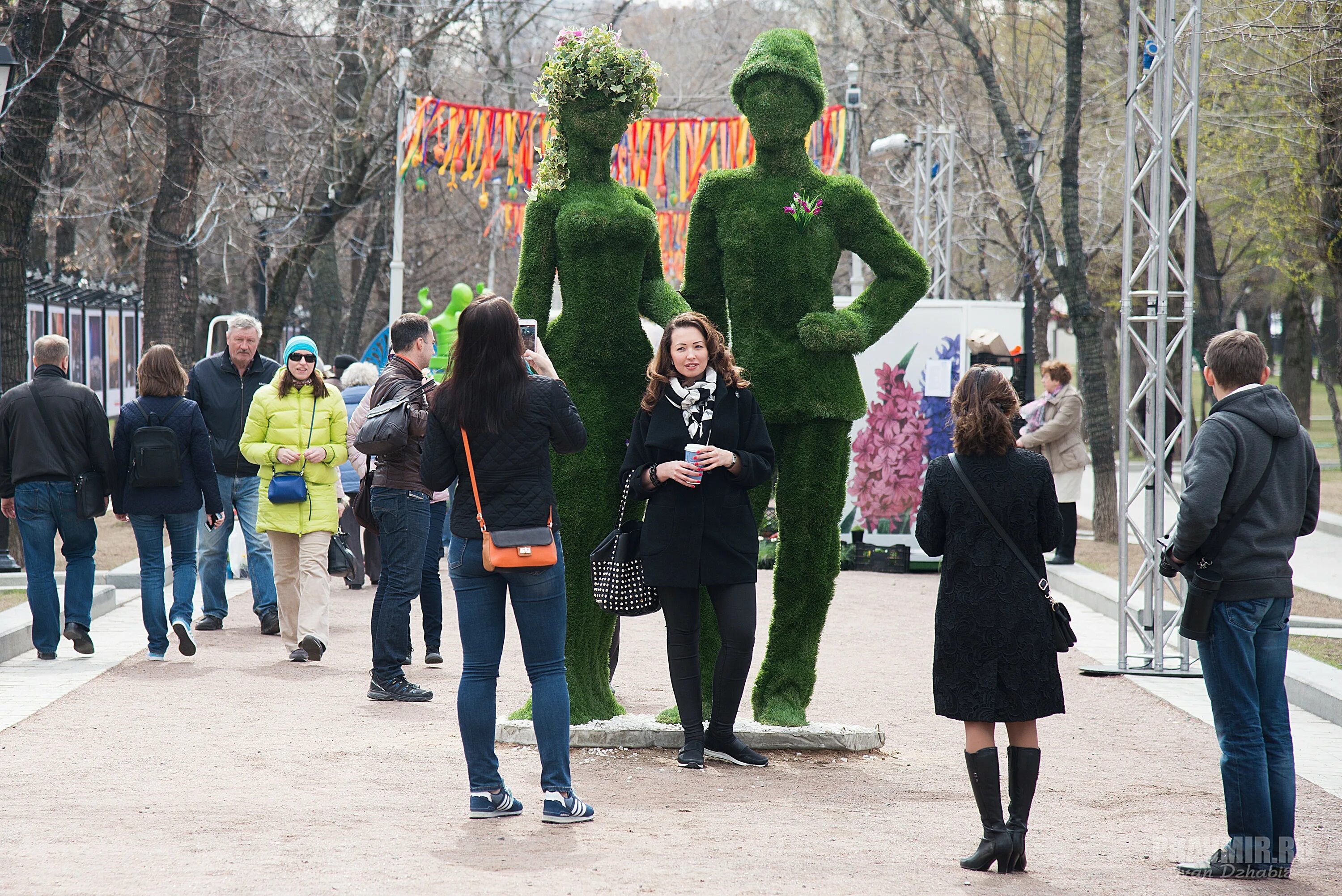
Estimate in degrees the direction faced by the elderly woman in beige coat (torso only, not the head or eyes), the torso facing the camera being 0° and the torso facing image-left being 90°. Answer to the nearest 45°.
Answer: approximately 90°

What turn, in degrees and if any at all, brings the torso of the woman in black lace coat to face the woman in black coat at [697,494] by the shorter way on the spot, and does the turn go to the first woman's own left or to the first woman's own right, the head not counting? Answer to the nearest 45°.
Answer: approximately 45° to the first woman's own left

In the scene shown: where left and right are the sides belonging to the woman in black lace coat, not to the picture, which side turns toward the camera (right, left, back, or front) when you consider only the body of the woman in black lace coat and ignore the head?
back

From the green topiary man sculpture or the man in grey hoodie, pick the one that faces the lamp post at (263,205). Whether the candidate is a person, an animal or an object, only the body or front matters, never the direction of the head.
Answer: the man in grey hoodie

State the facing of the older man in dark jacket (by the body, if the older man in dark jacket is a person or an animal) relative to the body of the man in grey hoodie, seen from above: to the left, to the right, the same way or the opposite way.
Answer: the opposite way

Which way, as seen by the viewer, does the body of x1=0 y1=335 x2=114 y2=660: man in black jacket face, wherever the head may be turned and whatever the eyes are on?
away from the camera

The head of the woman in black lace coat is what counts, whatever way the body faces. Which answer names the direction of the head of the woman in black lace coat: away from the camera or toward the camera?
away from the camera

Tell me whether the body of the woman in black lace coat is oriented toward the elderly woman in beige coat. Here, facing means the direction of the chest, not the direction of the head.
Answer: yes
